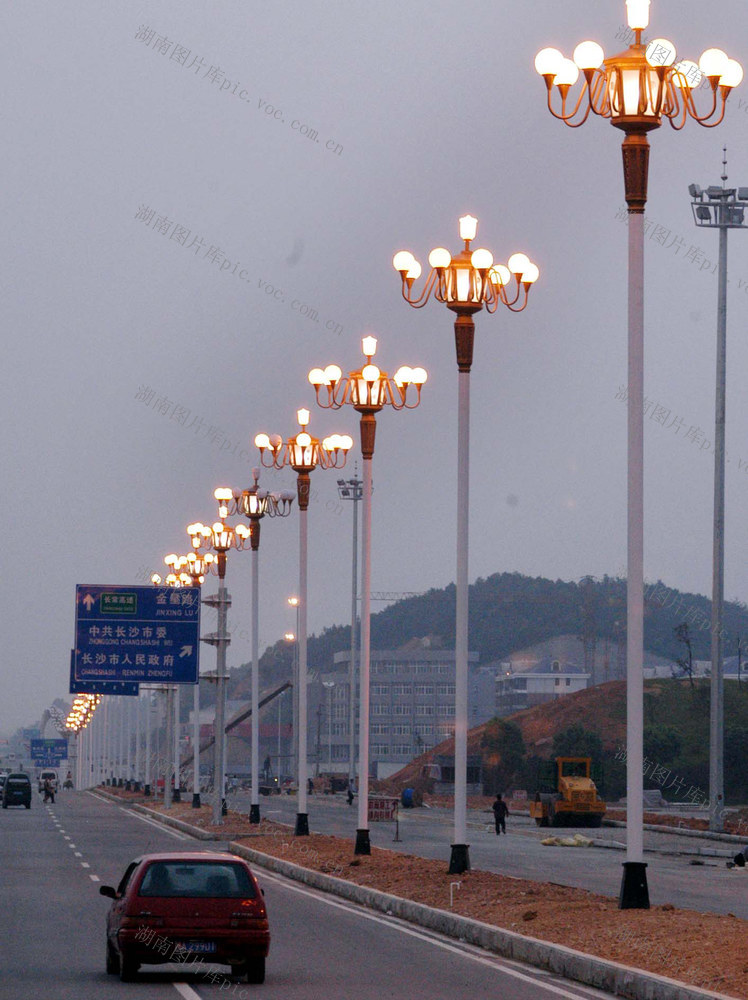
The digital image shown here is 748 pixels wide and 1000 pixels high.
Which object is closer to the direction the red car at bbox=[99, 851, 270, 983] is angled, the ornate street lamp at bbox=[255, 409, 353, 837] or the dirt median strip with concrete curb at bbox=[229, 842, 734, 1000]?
the ornate street lamp

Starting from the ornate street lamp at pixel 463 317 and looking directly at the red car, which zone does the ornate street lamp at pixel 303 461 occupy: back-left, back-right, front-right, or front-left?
back-right

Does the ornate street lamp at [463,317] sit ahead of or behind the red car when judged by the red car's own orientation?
ahead

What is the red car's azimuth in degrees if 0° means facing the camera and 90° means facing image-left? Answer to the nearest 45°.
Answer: approximately 180°

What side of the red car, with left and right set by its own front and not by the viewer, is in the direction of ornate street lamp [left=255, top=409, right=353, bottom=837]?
front
